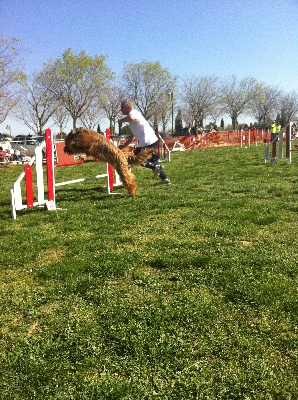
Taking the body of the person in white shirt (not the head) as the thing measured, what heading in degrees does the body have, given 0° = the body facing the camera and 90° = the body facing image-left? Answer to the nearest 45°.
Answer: approximately 90°

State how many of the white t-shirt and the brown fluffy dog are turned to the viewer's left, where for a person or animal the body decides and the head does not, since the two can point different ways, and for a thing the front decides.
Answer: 2

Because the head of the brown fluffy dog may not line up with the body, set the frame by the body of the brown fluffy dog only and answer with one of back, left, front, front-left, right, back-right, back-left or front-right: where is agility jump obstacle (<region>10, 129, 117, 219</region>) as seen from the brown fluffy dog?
front

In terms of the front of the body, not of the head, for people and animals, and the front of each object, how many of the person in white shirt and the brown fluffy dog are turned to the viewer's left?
2

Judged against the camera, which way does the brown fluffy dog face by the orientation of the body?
to the viewer's left

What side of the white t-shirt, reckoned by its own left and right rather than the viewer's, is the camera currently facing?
left

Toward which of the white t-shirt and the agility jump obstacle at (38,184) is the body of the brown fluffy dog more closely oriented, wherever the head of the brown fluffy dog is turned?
the agility jump obstacle

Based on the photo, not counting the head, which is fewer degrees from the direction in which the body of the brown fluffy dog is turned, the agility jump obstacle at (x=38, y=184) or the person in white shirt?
the agility jump obstacle
